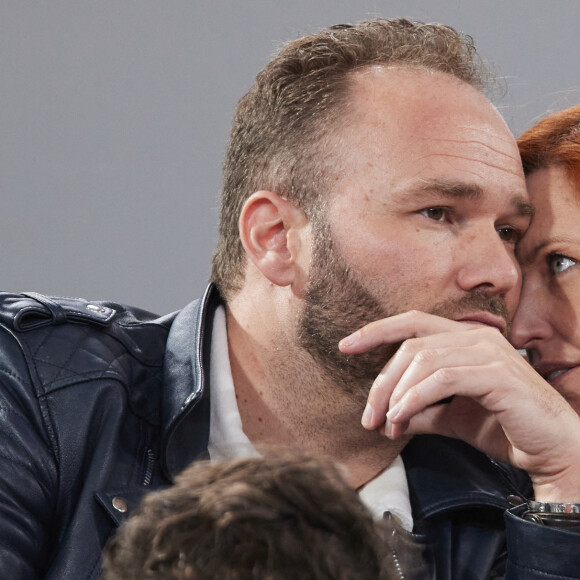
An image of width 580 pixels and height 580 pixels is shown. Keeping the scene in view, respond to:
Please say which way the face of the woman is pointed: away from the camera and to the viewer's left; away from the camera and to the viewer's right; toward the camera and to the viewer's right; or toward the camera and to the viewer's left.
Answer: toward the camera and to the viewer's left

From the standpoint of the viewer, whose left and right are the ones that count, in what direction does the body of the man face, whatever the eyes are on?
facing the viewer and to the right of the viewer

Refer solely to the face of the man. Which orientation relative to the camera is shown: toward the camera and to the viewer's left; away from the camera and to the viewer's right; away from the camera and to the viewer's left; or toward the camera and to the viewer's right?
toward the camera and to the viewer's right
